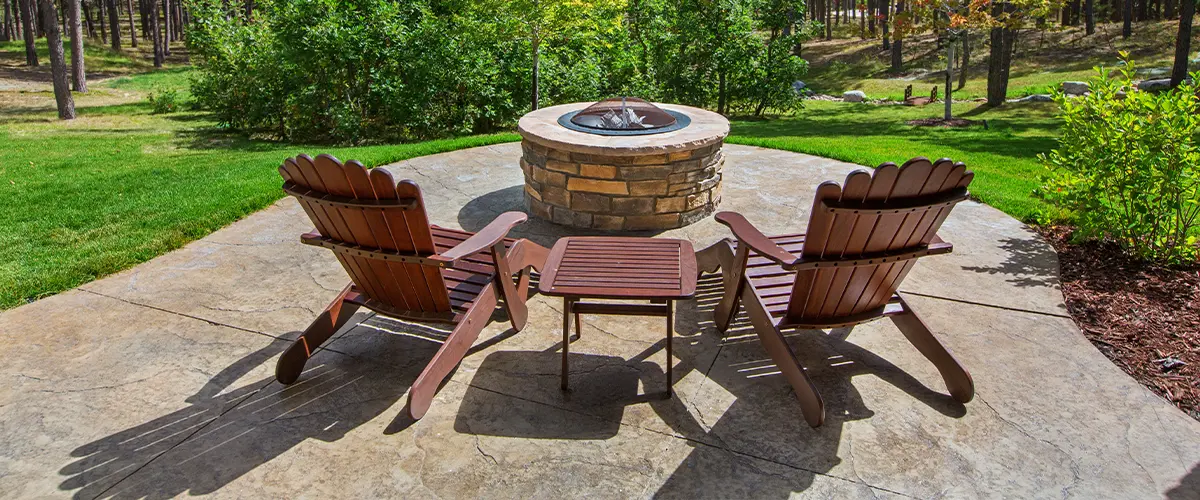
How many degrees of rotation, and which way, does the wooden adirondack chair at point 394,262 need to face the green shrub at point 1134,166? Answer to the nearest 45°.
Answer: approximately 45° to its right

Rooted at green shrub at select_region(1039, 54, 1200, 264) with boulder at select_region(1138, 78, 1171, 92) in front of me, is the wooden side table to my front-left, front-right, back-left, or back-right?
back-left

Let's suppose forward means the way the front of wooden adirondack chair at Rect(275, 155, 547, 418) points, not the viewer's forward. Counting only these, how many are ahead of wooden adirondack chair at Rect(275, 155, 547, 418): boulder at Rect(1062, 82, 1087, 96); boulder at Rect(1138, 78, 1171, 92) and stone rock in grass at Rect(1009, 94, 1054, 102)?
3

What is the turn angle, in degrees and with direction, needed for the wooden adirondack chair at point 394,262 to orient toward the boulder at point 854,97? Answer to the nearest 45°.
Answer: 0° — it already faces it

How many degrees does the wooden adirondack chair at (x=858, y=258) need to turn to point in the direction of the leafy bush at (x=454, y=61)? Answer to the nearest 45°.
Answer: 0° — it already faces it

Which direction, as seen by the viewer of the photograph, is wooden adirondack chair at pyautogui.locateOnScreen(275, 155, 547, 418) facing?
facing away from the viewer and to the right of the viewer

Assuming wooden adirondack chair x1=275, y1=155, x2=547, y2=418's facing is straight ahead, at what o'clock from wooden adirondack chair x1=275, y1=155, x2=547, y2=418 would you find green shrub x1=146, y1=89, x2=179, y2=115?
The green shrub is roughly at 10 o'clock from the wooden adirondack chair.

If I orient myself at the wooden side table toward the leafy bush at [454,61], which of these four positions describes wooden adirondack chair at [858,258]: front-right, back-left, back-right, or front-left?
back-right

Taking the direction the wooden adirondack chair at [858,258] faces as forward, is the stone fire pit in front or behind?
in front

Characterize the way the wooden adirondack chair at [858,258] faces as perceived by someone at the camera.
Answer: facing away from the viewer and to the left of the viewer
